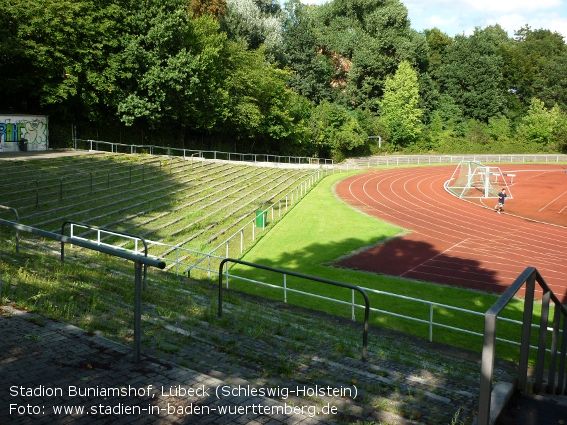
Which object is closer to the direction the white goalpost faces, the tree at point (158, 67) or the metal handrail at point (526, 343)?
the metal handrail

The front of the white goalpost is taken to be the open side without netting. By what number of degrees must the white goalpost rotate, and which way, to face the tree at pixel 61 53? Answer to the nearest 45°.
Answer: approximately 135° to its right

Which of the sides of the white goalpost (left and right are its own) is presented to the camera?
right

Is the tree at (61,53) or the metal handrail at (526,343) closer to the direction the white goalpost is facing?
the metal handrail

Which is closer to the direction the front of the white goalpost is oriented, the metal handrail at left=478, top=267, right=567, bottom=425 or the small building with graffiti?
the metal handrail
